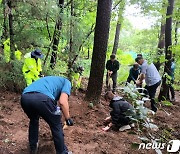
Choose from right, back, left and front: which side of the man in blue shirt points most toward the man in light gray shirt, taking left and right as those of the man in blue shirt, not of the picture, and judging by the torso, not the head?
front

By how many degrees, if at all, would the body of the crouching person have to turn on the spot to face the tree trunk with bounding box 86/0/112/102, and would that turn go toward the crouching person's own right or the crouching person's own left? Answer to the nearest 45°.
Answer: approximately 90° to the crouching person's own right

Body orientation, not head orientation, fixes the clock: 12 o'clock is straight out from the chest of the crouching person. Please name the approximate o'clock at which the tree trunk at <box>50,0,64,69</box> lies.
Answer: The tree trunk is roughly at 2 o'clock from the crouching person.

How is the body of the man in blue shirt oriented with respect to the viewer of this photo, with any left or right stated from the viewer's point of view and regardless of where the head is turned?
facing away from the viewer and to the right of the viewer

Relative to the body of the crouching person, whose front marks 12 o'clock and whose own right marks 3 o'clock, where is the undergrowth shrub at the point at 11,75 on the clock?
The undergrowth shrub is roughly at 1 o'clock from the crouching person.

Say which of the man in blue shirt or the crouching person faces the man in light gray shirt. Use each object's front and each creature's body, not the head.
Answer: the man in blue shirt

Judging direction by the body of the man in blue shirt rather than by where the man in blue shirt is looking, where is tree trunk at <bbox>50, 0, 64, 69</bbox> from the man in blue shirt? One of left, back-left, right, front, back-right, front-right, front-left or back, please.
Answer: front-left

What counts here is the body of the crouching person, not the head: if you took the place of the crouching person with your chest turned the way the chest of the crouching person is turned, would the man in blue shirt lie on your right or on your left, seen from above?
on your left

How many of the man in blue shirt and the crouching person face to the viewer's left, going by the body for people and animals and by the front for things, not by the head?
1

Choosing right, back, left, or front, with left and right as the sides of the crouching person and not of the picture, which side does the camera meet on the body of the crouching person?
left

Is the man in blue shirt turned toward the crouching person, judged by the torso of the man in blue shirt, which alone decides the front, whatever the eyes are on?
yes

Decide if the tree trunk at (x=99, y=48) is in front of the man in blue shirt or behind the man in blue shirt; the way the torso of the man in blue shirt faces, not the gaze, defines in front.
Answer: in front

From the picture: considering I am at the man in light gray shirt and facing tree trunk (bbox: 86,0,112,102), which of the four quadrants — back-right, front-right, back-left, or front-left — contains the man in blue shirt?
front-left
